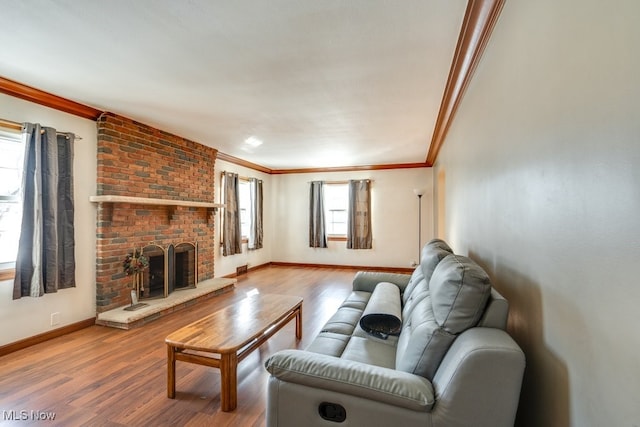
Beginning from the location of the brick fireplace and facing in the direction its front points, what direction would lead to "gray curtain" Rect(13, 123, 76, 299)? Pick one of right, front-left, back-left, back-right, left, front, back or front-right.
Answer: right

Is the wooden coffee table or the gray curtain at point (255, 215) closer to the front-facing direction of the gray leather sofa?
the wooden coffee table

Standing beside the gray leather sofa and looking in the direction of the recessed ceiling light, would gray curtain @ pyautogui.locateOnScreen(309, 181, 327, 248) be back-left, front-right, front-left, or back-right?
front-right

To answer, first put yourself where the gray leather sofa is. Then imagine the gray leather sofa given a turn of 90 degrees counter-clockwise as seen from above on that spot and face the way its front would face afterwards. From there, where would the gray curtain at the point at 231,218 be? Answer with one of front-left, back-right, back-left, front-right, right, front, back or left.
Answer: back-right

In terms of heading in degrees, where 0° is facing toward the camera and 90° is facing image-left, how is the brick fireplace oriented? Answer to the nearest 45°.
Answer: approximately 315°

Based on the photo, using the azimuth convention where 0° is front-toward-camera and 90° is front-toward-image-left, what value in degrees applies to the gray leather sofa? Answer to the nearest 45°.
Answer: approximately 90°

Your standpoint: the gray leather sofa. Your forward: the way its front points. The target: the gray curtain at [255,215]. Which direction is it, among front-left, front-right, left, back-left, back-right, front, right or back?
front-right

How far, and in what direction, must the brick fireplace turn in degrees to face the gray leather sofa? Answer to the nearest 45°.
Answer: approximately 45° to its right

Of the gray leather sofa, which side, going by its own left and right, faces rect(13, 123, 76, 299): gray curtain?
front

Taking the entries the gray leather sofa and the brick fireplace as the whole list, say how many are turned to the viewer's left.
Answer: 1

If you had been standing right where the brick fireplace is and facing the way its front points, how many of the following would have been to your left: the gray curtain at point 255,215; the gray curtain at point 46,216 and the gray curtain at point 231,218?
2

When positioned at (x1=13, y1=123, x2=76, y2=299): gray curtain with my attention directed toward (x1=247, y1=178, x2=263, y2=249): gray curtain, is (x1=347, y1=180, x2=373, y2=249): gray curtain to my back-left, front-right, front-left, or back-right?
front-right

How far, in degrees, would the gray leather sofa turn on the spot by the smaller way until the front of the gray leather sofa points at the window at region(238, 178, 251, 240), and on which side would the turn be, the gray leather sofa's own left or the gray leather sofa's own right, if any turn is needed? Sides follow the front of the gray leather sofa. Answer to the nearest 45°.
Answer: approximately 45° to the gray leather sofa's own right

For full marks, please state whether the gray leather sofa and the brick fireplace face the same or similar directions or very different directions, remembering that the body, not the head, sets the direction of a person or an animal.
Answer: very different directions

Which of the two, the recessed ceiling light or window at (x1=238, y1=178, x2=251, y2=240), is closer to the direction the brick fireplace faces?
the recessed ceiling light

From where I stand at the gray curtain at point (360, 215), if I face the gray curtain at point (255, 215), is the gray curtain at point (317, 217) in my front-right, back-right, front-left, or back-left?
front-right

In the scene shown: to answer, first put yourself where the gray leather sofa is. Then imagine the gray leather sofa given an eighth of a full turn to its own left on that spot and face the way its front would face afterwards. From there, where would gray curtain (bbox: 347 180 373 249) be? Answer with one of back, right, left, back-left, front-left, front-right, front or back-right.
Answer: back-right
